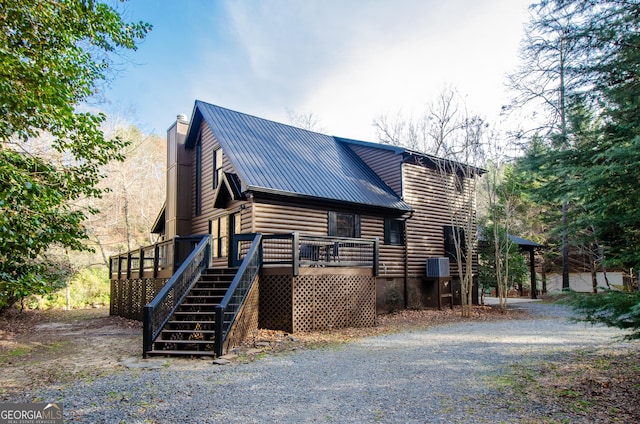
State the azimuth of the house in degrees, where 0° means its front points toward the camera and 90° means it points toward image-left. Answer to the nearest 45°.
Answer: approximately 45°

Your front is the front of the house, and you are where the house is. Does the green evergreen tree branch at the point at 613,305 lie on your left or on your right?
on your left
